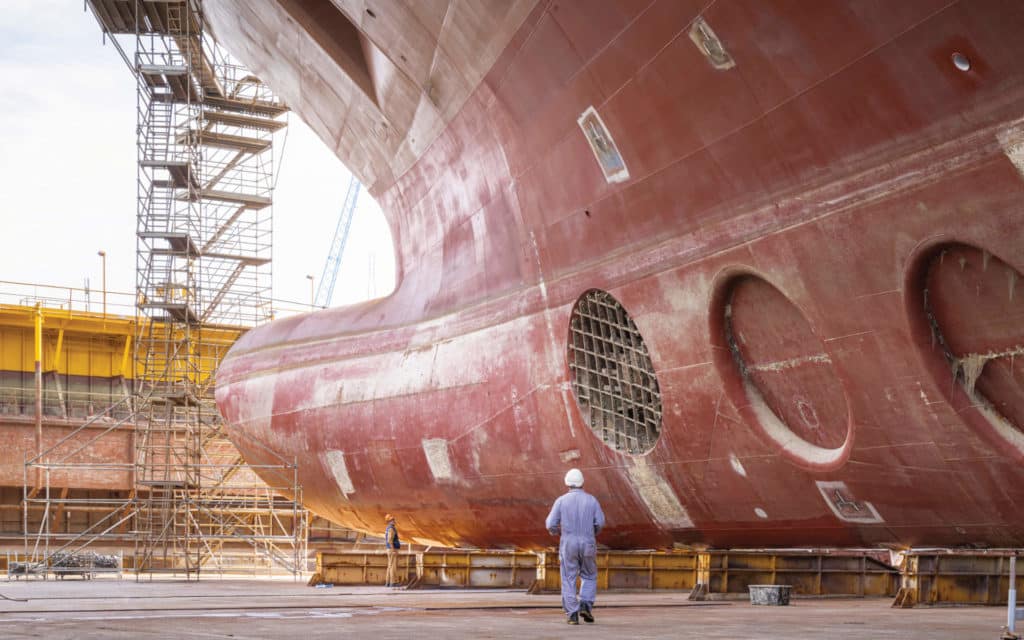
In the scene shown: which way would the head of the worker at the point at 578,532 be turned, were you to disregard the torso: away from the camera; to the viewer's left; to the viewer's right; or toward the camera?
away from the camera

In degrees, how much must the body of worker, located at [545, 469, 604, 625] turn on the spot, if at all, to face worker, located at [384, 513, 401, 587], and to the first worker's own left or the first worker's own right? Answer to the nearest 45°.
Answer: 0° — they already face them

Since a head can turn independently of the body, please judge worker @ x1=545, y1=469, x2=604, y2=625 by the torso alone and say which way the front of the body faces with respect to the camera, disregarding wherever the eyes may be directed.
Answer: away from the camera
